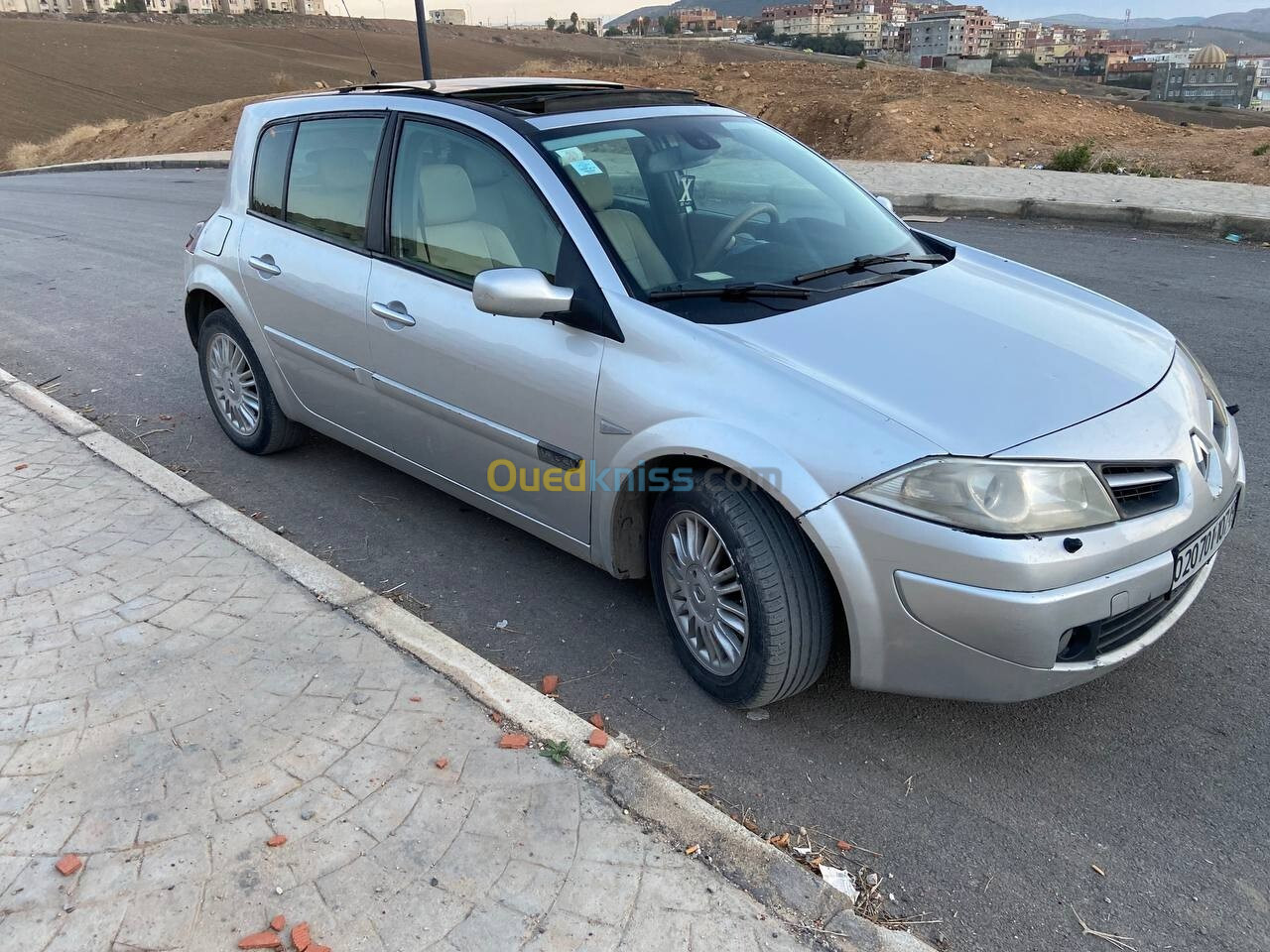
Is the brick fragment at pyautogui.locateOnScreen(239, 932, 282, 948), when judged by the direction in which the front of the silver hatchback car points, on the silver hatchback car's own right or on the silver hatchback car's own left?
on the silver hatchback car's own right

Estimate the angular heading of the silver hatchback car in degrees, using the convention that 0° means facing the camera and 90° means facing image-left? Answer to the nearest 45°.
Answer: approximately 315°

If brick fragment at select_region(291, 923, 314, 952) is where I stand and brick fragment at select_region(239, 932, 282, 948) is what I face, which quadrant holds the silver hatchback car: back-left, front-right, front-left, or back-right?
back-right

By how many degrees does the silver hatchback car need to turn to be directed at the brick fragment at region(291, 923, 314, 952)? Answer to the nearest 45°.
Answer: approximately 90° to its right
